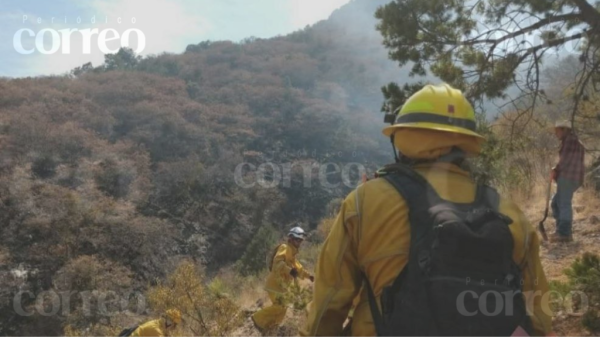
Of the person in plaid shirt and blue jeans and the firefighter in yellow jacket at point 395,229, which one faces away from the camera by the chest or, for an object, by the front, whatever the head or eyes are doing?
the firefighter in yellow jacket

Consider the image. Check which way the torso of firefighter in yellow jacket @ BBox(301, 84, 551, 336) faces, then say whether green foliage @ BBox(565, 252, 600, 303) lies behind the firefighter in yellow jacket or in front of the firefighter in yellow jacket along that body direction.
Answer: in front

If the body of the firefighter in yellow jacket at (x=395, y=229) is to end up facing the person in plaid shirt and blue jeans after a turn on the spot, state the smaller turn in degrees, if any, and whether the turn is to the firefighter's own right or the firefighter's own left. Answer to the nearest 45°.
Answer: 0° — they already face them

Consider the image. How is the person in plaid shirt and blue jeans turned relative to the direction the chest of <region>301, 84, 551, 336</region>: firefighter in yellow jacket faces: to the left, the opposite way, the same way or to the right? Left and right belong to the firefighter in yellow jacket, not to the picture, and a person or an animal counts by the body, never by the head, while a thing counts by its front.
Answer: to the left

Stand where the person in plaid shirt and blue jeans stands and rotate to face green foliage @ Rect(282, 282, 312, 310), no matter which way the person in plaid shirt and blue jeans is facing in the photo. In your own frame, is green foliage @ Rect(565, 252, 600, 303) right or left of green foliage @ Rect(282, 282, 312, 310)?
left

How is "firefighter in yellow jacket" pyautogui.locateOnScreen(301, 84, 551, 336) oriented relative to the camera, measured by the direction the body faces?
away from the camera

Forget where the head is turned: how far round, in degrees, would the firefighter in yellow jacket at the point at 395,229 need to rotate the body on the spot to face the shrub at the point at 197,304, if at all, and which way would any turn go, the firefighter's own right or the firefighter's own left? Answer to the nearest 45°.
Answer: approximately 45° to the firefighter's own left

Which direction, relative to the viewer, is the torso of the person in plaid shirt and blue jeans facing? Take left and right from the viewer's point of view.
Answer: facing to the left of the viewer

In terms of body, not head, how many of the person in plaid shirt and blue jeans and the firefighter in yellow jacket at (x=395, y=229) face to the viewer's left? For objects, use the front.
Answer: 1

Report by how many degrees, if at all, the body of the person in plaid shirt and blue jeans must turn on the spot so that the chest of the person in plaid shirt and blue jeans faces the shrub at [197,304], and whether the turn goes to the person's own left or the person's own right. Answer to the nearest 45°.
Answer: approximately 45° to the person's own left

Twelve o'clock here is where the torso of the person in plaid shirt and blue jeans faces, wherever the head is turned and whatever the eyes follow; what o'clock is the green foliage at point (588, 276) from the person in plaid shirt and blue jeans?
The green foliage is roughly at 9 o'clock from the person in plaid shirt and blue jeans.

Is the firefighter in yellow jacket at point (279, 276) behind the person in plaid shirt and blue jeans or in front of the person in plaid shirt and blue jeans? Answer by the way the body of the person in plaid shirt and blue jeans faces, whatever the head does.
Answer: in front
